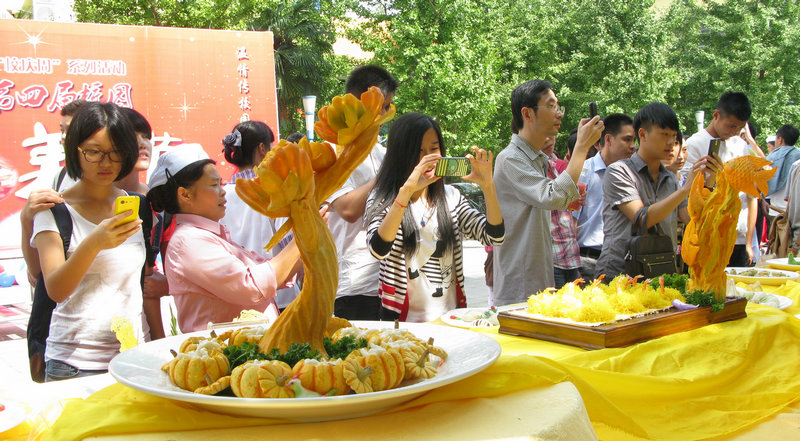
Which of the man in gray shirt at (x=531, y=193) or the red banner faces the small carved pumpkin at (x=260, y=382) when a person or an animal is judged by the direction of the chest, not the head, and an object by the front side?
the red banner

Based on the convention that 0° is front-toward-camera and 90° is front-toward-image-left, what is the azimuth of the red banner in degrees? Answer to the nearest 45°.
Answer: approximately 0°

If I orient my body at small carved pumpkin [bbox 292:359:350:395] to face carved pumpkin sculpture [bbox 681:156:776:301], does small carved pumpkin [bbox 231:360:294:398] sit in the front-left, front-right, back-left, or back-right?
back-left

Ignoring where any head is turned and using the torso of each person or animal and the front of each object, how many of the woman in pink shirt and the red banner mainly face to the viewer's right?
1

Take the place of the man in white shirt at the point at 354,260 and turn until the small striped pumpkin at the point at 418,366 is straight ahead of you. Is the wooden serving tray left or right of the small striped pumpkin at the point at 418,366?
left

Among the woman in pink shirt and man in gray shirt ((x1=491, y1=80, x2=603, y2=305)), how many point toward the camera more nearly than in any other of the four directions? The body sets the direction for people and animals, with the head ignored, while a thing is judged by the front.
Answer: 0

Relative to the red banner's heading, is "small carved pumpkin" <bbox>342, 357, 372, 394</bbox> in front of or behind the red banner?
in front

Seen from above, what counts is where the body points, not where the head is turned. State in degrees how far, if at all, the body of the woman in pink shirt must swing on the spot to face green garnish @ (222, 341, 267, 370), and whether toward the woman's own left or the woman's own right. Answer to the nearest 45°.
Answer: approximately 90° to the woman's own right

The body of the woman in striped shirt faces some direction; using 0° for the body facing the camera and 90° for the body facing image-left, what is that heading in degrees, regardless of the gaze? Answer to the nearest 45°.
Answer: approximately 315°

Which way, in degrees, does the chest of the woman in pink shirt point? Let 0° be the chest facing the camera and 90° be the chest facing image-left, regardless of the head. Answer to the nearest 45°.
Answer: approximately 270°

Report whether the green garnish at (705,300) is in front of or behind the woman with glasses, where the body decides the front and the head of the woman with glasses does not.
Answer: in front

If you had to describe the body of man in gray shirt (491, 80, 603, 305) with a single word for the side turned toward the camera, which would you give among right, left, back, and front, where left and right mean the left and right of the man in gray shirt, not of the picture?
right

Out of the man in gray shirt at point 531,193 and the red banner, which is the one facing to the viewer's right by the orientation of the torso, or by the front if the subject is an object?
the man in gray shirt
